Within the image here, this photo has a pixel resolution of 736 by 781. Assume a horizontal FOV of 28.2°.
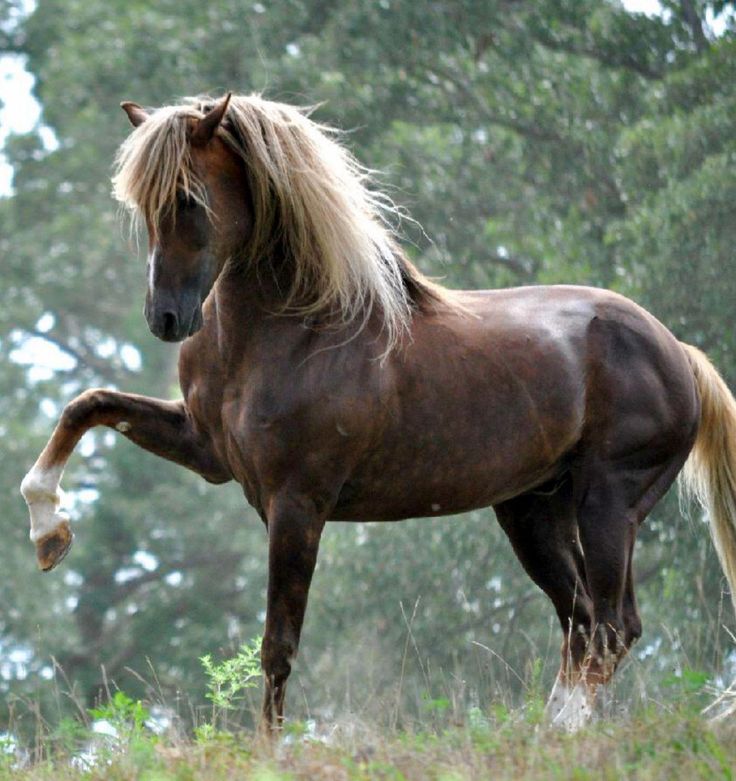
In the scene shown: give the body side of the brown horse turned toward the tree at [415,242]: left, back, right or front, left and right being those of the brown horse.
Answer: right

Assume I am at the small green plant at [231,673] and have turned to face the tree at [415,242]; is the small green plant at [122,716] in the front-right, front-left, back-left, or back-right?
back-left

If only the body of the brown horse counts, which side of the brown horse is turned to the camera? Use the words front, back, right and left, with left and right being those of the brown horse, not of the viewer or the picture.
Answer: left

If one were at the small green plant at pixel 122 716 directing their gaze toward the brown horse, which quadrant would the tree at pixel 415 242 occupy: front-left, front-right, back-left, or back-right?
front-left
